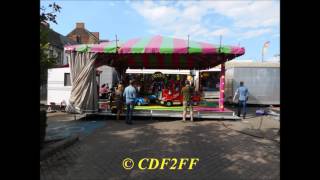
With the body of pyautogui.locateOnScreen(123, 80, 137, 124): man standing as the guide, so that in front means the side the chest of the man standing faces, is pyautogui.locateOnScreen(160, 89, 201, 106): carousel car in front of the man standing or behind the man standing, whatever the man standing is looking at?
in front

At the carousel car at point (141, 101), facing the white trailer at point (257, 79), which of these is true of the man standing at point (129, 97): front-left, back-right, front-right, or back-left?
back-right

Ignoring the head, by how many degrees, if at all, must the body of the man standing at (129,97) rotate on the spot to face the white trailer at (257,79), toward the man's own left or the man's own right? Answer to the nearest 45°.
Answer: approximately 45° to the man's own right

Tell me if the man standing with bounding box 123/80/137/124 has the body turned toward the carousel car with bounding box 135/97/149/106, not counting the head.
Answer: yes

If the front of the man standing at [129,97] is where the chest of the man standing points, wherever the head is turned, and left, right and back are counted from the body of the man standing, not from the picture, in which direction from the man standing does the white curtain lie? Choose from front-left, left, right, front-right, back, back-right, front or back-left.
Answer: front-left

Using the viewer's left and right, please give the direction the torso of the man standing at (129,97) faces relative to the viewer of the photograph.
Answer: facing away from the viewer

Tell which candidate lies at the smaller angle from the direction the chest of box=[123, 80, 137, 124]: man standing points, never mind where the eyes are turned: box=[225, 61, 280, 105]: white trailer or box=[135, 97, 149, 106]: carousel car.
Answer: the carousel car
